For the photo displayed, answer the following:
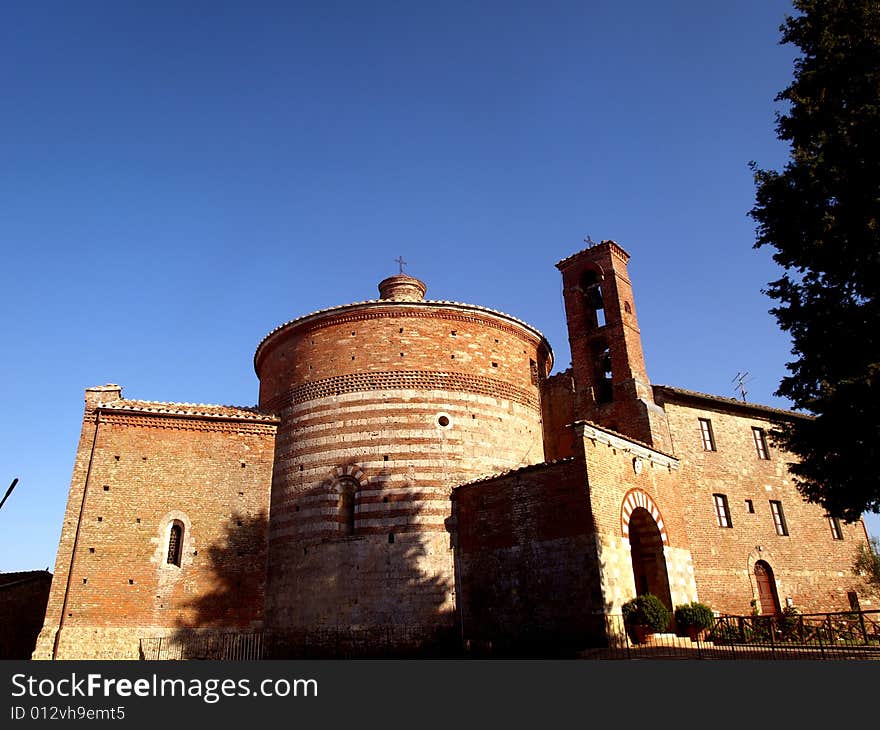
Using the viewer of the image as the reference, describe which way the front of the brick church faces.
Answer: facing the viewer and to the right of the viewer

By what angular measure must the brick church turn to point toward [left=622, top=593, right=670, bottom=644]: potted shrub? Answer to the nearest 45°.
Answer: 0° — it already faces it

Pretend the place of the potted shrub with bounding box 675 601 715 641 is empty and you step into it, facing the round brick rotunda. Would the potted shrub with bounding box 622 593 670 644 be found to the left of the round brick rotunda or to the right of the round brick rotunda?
left
